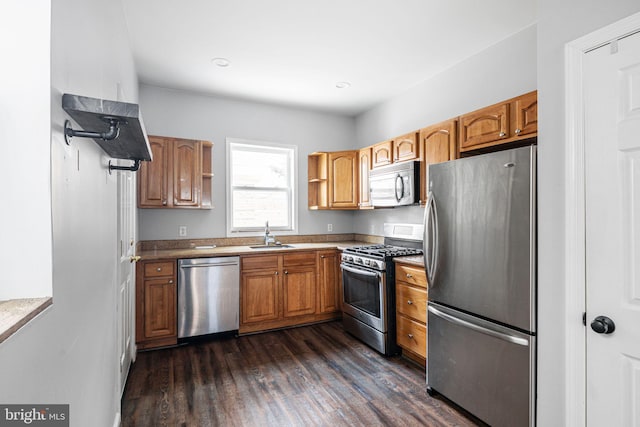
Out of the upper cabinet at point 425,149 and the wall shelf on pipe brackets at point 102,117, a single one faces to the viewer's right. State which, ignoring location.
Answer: the wall shelf on pipe brackets

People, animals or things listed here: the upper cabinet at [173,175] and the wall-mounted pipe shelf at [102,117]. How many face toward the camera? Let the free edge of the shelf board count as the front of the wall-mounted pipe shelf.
1

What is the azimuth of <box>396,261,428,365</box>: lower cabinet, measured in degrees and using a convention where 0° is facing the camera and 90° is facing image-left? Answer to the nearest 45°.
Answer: approximately 45°

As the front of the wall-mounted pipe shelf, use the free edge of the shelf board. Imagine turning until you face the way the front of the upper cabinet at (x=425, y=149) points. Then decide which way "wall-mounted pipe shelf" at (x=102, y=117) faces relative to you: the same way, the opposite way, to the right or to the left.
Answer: the opposite way
